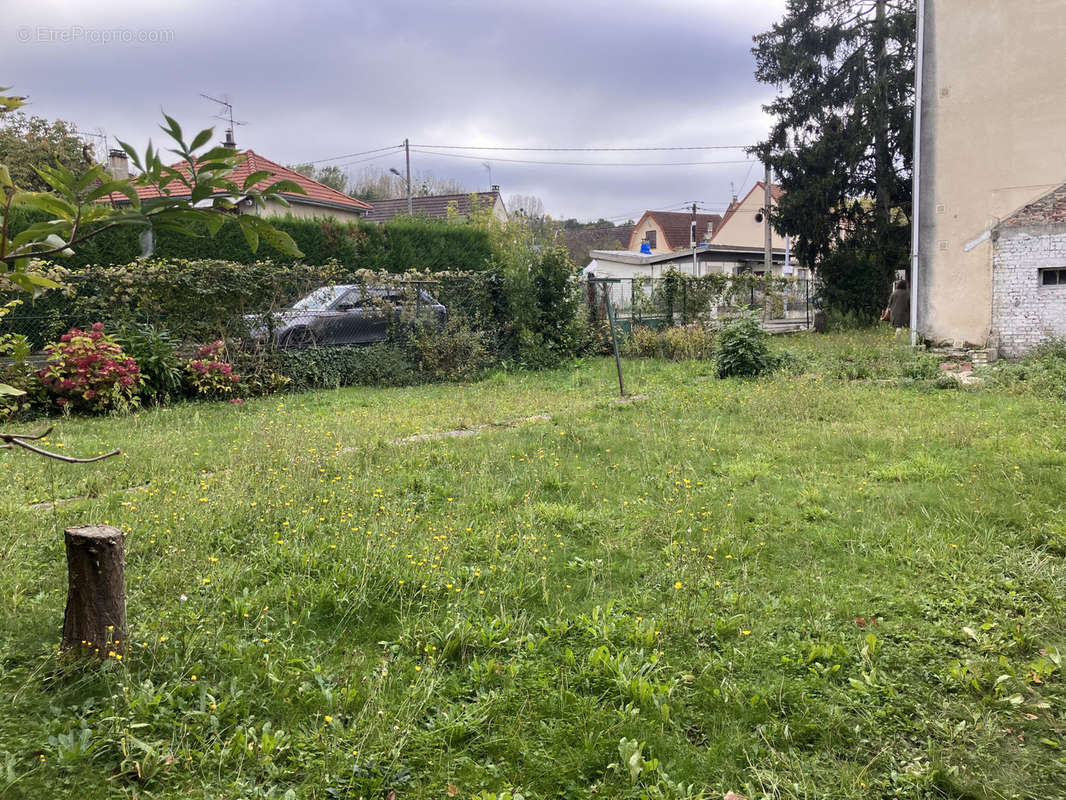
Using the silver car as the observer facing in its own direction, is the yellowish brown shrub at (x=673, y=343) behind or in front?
behind

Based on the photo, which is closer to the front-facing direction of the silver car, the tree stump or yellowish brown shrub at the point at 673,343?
the tree stump

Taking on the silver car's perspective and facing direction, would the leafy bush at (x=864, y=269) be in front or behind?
behind

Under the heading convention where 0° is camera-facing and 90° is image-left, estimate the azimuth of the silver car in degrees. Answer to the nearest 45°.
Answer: approximately 45°
